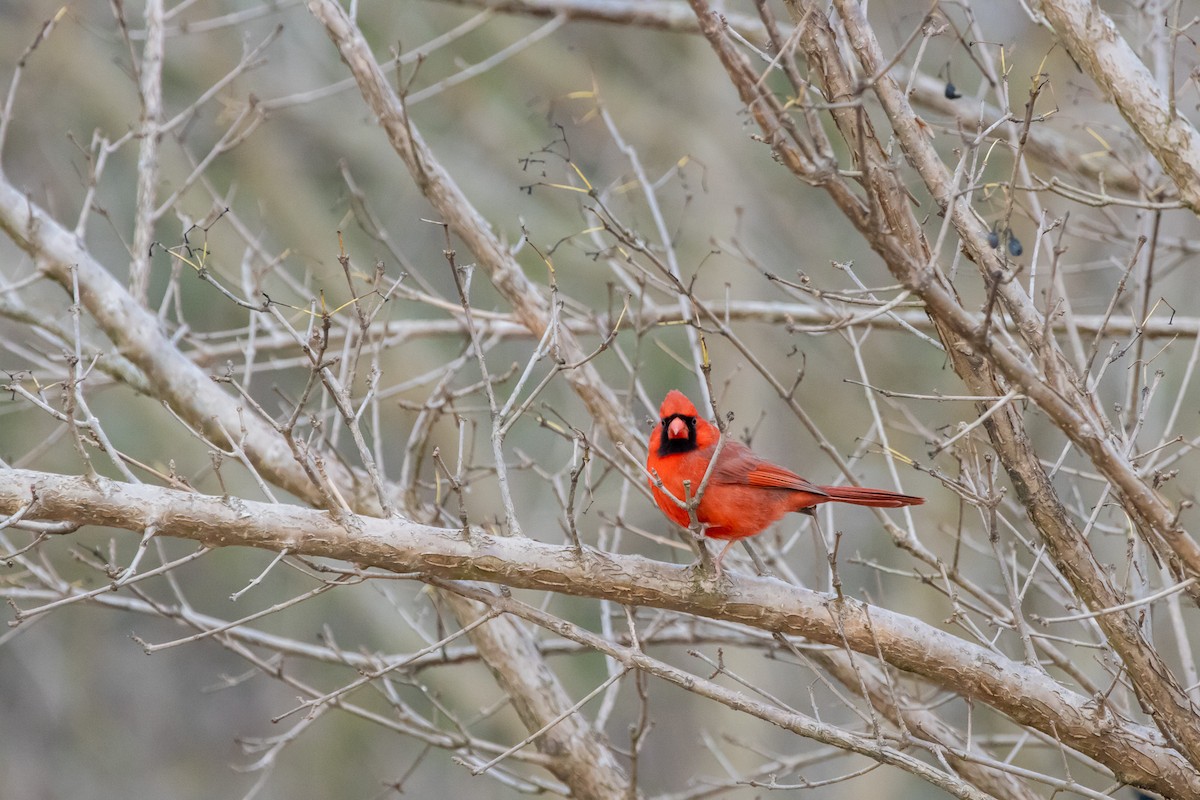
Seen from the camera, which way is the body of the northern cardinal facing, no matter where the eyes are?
to the viewer's left
